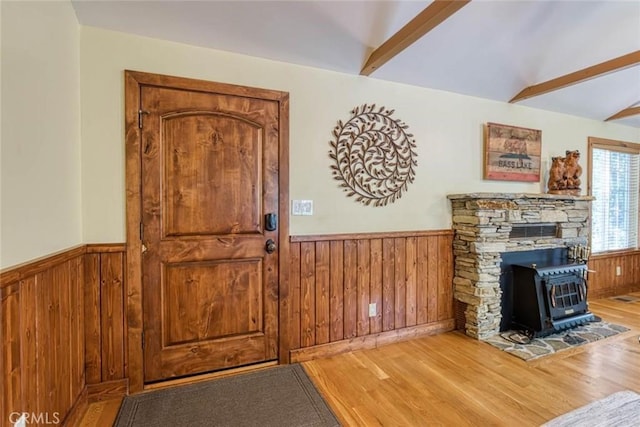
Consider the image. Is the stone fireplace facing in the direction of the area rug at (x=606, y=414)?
yes

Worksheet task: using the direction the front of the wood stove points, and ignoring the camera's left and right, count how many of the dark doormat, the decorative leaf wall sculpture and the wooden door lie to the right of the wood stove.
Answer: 3

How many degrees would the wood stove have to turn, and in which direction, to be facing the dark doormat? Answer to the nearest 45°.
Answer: approximately 90° to its right

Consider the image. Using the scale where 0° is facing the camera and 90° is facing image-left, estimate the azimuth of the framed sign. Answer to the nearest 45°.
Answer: approximately 315°

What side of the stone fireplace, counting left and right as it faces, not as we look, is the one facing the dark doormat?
right

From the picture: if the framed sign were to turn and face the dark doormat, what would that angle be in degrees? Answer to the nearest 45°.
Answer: approximately 90° to its right

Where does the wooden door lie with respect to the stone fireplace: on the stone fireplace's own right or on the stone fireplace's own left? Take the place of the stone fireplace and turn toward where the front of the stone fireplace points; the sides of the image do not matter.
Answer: on the stone fireplace's own right

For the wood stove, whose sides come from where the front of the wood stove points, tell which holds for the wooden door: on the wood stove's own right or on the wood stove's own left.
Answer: on the wood stove's own right

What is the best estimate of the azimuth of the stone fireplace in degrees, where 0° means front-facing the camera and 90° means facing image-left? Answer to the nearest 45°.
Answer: approximately 315°

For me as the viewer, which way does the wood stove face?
facing the viewer and to the right of the viewer
